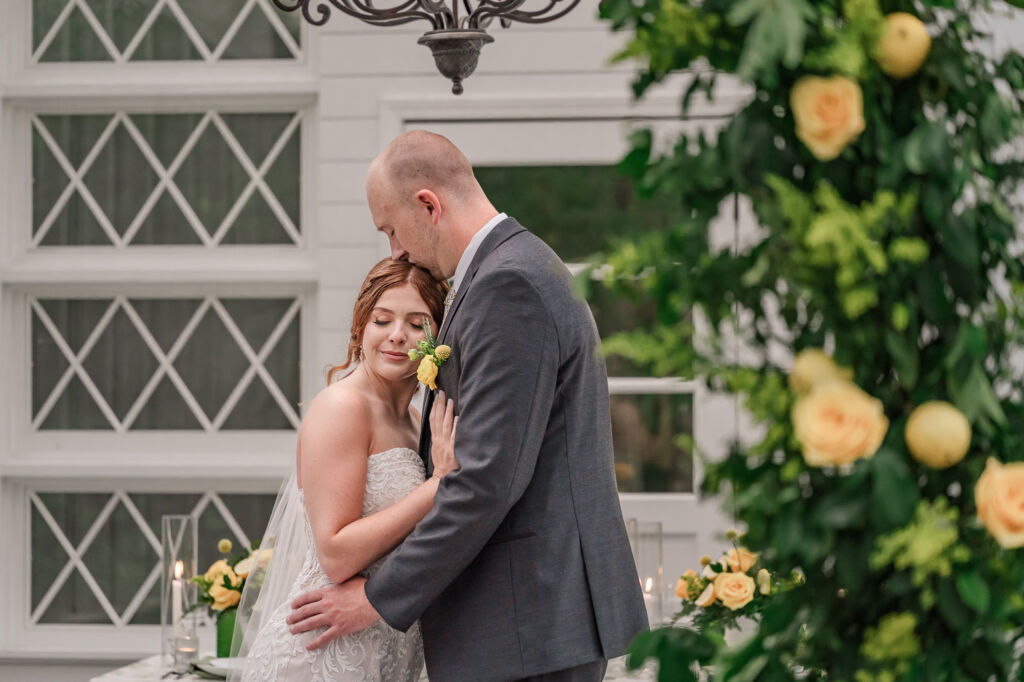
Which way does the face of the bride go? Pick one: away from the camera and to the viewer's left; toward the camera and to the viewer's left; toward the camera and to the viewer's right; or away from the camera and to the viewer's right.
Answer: toward the camera and to the viewer's right

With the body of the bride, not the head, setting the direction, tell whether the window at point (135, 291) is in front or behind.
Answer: behind

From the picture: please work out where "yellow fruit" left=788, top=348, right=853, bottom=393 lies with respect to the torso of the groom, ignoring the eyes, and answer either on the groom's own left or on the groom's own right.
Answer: on the groom's own left

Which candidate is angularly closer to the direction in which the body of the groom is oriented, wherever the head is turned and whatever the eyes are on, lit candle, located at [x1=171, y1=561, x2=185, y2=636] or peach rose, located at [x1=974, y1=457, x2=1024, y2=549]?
the lit candle

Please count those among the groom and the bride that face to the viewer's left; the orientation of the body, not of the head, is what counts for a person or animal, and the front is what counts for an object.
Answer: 1

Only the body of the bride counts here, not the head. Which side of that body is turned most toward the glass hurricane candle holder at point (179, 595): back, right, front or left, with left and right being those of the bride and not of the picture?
back

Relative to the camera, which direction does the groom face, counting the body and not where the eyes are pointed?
to the viewer's left

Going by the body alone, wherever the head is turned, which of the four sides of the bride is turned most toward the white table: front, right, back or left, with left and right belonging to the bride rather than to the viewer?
back

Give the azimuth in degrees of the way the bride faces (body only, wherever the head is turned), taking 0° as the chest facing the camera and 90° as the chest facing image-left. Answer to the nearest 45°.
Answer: approximately 315°

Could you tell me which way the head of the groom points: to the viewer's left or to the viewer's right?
to the viewer's left
